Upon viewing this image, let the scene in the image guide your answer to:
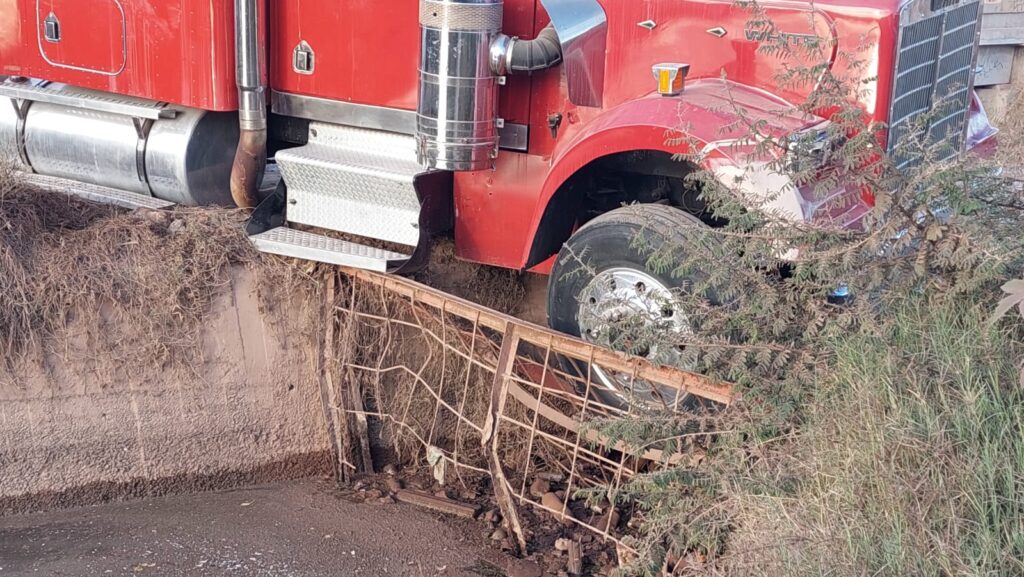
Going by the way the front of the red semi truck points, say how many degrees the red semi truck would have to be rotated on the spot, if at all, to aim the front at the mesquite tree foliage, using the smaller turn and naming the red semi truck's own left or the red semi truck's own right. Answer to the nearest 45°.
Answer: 0° — it already faces it

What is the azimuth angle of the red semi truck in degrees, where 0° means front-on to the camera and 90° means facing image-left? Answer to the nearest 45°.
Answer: approximately 315°
